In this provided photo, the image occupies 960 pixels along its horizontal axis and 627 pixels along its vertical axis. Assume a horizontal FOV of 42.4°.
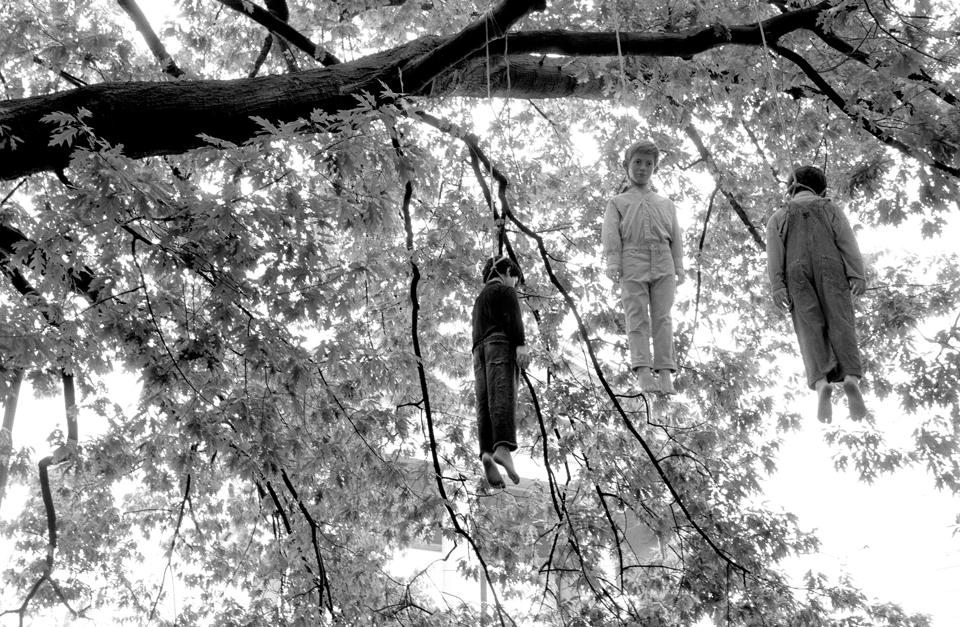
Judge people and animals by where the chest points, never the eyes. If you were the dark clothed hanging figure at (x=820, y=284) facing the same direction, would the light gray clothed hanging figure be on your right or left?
on your left

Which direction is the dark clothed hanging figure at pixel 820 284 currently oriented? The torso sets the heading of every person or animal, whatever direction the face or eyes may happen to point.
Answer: away from the camera

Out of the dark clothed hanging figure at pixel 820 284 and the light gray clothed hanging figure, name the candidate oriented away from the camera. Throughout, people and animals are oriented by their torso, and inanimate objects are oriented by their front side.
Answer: the dark clothed hanging figure

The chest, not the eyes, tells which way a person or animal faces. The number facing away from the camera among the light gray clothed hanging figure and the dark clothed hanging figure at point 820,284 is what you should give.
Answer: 1

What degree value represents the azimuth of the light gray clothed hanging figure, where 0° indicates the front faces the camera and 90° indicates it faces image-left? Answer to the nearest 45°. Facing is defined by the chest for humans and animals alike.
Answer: approximately 0°

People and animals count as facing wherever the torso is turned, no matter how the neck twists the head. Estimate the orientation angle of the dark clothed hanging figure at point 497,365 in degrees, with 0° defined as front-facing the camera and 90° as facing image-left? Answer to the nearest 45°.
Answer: approximately 225°

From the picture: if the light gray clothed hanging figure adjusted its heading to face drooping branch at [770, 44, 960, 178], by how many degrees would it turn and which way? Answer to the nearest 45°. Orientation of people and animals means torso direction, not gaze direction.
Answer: approximately 135° to its left
